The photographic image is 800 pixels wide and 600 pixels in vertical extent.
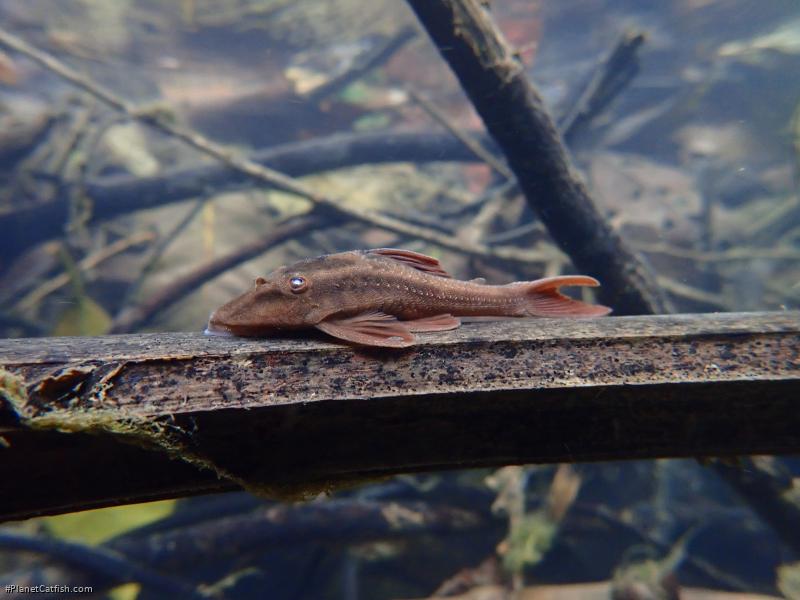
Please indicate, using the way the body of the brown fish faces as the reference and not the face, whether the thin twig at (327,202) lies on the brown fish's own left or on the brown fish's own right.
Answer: on the brown fish's own right

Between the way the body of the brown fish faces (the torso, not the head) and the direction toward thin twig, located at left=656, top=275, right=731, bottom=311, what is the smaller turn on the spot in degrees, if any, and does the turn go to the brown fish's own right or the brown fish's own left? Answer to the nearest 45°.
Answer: approximately 135° to the brown fish's own right

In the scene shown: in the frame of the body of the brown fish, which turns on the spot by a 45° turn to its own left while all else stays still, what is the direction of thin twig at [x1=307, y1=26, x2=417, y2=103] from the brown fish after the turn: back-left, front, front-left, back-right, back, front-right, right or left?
back-right

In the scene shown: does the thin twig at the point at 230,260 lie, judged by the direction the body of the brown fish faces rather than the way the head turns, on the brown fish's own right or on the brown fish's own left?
on the brown fish's own right

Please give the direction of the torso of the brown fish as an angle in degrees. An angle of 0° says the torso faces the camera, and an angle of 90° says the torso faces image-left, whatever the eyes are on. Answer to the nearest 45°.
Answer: approximately 90°
